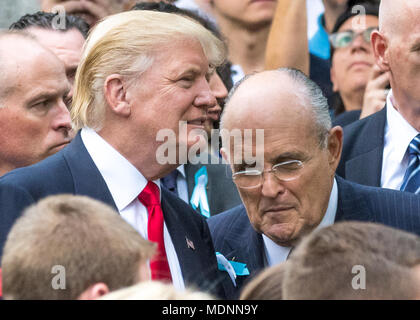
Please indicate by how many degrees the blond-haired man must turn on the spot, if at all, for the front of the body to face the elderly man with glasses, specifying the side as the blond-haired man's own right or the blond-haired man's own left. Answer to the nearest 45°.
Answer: approximately 45° to the blond-haired man's own left

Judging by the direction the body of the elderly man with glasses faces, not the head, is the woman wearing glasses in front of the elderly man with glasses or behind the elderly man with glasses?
behind

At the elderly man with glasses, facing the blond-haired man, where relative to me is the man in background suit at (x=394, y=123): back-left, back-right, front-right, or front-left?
back-right

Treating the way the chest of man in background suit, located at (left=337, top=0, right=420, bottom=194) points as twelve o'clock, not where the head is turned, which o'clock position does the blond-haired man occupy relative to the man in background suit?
The blond-haired man is roughly at 3 o'clock from the man in background suit.

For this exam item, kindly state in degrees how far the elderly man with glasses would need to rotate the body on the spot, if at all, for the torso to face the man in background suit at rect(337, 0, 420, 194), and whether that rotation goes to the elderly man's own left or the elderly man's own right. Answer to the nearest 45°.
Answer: approximately 180°

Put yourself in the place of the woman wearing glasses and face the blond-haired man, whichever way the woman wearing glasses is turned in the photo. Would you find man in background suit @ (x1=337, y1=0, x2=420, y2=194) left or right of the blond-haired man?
left
